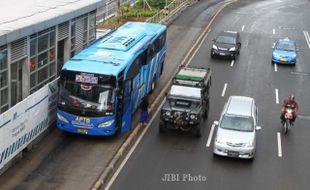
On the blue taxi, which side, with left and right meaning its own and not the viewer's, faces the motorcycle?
front

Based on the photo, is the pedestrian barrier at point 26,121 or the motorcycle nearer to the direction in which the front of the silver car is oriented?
the pedestrian barrier

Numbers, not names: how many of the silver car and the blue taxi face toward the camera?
2

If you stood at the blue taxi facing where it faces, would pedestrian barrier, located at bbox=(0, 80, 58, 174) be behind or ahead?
ahead

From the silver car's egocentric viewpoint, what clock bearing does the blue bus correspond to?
The blue bus is roughly at 3 o'clock from the silver car.

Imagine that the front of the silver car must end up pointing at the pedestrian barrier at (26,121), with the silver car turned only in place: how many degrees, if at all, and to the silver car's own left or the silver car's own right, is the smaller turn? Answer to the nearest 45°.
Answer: approximately 90° to the silver car's own right

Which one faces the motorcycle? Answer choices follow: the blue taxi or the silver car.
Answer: the blue taxi

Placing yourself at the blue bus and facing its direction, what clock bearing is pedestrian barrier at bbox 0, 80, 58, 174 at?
The pedestrian barrier is roughly at 12 o'clock from the blue bus.

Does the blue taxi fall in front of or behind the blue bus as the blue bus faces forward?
behind

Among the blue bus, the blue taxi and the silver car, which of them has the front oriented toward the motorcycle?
the blue taxi

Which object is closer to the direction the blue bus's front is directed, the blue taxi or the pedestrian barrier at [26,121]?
the pedestrian barrier

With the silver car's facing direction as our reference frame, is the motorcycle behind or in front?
behind

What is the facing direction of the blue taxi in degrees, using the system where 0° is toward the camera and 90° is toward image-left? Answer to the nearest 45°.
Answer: approximately 0°
